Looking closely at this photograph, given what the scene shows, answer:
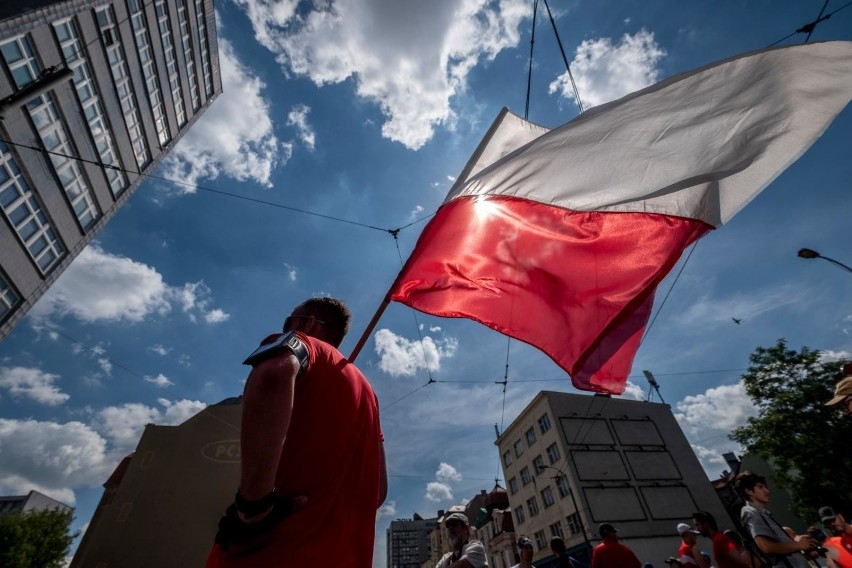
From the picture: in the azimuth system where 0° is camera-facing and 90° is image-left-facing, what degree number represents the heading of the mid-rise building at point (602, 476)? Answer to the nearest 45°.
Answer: approximately 45°

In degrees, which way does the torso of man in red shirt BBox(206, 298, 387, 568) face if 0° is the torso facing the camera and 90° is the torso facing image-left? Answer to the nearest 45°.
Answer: approximately 135°

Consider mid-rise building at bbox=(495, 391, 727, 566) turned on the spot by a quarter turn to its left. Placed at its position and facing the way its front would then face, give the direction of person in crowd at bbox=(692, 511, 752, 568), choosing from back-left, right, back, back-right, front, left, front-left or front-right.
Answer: front-right

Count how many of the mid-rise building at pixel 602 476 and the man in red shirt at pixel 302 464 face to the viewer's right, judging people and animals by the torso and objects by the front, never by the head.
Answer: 0

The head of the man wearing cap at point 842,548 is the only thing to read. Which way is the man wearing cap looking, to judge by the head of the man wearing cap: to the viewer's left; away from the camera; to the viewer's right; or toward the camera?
to the viewer's left

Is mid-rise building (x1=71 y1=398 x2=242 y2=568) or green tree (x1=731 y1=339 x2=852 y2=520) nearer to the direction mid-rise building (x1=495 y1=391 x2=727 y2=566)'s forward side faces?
the mid-rise building (x1=71 y1=398 x2=242 y2=568)

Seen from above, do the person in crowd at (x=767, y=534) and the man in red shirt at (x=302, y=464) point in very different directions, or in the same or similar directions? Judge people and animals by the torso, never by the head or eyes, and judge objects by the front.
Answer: very different directions
